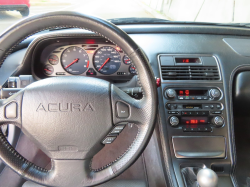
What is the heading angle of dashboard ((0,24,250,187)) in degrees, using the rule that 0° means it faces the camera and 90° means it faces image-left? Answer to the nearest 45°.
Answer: approximately 0°

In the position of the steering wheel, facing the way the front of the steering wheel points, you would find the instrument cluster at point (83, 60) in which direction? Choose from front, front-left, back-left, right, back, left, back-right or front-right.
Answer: back

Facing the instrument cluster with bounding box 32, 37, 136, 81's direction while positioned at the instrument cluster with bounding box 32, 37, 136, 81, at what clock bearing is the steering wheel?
The steering wheel is roughly at 12 o'clock from the instrument cluster.

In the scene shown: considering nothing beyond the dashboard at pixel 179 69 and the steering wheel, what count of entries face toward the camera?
2

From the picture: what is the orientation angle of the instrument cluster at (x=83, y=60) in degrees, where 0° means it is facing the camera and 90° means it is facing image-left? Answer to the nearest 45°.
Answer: approximately 0°

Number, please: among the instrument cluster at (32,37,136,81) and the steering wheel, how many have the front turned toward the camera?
2

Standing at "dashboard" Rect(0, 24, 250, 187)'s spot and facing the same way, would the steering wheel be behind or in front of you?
in front
